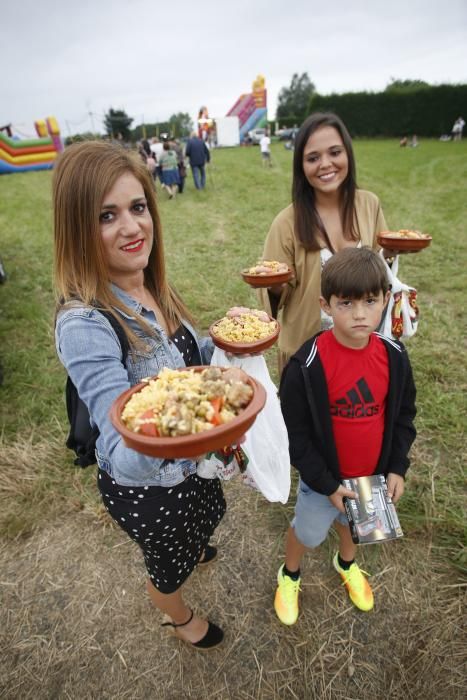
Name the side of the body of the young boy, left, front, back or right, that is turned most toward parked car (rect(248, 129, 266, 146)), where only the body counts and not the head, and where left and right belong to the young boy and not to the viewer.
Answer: back

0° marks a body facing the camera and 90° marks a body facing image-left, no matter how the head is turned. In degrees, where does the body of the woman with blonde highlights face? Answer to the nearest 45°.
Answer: approximately 315°

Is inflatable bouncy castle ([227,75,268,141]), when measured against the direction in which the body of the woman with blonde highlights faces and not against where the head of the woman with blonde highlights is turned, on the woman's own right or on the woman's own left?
on the woman's own left

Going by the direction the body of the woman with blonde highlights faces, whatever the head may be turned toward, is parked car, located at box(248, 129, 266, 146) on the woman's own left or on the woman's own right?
on the woman's own left

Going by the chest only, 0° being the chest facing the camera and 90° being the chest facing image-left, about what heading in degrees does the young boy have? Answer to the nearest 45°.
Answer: approximately 0°

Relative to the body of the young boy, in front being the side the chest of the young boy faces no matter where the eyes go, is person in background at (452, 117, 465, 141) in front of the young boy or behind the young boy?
behind
